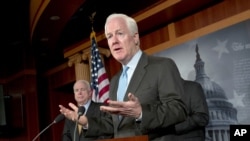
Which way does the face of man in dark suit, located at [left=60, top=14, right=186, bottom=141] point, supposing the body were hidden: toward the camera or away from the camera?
toward the camera

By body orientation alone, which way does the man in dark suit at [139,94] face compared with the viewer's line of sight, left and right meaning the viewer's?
facing the viewer and to the left of the viewer

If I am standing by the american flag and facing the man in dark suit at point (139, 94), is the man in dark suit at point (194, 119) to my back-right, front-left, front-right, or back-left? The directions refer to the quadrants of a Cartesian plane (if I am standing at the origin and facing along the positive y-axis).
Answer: front-left

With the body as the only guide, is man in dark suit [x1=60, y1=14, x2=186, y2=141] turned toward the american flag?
no

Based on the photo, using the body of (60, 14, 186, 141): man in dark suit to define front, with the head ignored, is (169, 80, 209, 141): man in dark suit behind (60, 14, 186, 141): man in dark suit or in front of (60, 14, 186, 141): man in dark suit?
behind
